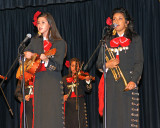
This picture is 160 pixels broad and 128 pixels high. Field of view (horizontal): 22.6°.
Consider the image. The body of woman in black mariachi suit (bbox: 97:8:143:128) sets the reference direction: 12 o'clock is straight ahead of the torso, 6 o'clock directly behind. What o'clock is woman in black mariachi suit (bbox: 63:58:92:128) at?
woman in black mariachi suit (bbox: 63:58:92:128) is roughly at 4 o'clock from woman in black mariachi suit (bbox: 97:8:143:128).

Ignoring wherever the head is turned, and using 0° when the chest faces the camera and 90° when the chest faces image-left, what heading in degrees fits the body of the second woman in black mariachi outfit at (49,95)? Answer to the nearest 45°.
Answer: approximately 45°

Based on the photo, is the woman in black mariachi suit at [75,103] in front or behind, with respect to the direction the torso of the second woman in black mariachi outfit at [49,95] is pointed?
behind

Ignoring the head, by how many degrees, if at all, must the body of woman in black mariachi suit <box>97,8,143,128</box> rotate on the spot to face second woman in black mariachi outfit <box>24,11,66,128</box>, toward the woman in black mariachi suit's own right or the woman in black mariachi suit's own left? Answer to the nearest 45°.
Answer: approximately 45° to the woman in black mariachi suit's own right

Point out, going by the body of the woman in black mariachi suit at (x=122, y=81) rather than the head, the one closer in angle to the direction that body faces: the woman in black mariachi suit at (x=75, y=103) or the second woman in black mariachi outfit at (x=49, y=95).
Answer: the second woman in black mariachi outfit

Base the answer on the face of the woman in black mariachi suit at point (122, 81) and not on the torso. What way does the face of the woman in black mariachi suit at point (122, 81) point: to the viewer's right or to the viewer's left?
to the viewer's left
